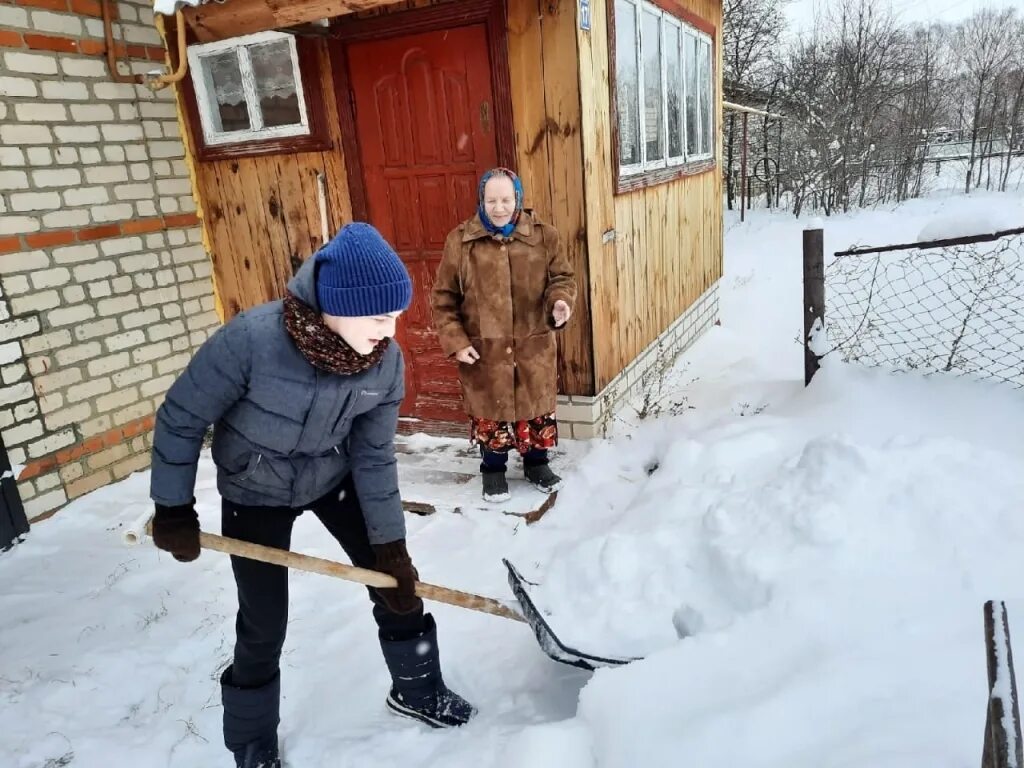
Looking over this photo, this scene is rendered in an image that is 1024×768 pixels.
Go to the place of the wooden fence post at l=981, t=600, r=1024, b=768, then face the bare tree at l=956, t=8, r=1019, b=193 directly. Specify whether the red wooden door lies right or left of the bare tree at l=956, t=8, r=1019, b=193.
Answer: left

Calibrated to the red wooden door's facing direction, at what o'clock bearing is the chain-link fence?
The chain-link fence is roughly at 9 o'clock from the red wooden door.

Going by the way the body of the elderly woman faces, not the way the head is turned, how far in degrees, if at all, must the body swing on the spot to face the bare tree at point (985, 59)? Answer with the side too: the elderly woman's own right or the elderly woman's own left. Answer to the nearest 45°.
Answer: approximately 135° to the elderly woman's own left

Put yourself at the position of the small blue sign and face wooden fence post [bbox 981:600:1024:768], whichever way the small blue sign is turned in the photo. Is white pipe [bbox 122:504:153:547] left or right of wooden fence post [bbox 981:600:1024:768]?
right

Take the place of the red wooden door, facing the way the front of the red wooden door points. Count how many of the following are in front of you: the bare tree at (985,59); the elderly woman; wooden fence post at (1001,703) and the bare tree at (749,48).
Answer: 2

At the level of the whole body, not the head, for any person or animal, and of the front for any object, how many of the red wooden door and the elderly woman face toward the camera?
2

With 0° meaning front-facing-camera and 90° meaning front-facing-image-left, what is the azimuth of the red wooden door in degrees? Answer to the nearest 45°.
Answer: approximately 0°

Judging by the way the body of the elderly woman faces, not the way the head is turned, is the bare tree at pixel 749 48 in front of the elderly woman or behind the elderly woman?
behind

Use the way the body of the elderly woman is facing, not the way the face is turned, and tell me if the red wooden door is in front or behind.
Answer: behind

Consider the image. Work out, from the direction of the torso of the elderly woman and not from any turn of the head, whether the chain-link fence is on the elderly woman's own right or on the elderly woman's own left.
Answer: on the elderly woman's own left

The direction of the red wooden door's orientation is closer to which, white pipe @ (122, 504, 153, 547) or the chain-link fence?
the white pipe
